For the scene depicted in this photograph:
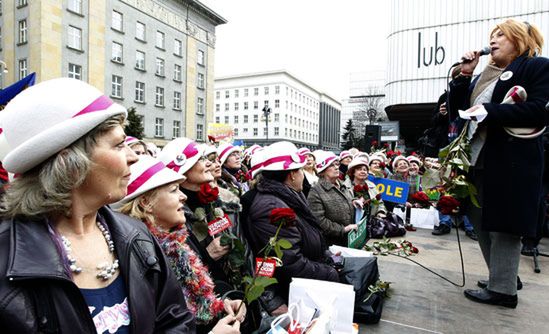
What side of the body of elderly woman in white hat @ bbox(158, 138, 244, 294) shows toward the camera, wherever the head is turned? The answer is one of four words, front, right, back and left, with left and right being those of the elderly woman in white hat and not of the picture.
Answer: right

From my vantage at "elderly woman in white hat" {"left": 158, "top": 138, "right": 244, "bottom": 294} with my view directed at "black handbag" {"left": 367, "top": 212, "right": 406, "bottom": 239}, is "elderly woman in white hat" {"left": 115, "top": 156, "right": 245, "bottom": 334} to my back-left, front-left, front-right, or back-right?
back-right

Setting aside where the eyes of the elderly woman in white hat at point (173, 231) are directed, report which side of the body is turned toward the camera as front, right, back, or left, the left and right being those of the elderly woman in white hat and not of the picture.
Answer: right

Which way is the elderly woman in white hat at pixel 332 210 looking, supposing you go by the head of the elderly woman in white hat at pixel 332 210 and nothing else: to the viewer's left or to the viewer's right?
to the viewer's right

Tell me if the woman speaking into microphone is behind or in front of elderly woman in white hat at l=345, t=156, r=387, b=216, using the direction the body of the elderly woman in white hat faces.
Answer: in front

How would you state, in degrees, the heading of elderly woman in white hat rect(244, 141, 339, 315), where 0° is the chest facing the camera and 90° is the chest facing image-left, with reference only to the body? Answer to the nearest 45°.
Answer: approximately 270°

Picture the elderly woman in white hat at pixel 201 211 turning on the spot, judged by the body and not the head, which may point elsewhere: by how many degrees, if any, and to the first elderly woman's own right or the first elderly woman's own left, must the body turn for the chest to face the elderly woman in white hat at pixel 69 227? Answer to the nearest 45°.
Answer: approximately 90° to the first elderly woman's own right

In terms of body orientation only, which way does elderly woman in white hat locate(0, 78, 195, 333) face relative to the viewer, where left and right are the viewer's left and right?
facing the viewer and to the right of the viewer

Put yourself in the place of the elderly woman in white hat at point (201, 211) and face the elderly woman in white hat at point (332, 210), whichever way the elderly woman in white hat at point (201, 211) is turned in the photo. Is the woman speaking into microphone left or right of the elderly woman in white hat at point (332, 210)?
right

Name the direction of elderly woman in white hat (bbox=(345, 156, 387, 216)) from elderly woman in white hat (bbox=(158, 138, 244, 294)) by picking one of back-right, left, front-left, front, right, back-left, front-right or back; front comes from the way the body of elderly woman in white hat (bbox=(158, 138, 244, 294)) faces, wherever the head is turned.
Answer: front-left

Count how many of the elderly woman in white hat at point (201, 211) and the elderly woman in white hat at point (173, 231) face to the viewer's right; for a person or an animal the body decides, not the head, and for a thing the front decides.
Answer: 2

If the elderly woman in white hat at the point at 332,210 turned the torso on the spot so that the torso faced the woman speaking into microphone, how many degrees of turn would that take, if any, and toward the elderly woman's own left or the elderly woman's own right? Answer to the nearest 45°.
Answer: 0° — they already face them

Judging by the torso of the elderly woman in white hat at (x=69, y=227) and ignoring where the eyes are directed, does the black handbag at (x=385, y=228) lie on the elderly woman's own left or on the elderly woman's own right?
on the elderly woman's own left
